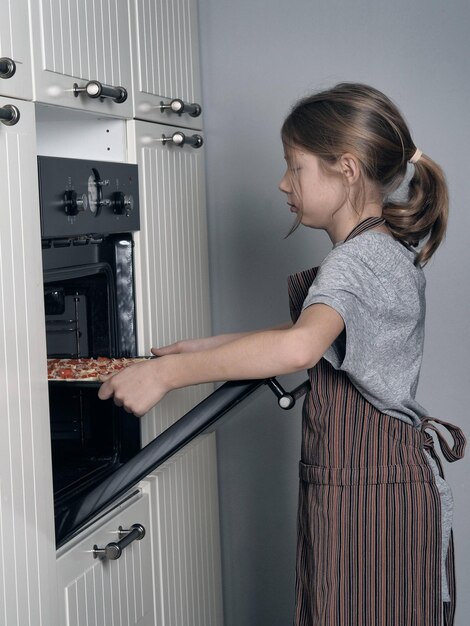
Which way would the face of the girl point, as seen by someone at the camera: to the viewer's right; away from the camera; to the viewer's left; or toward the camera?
to the viewer's left

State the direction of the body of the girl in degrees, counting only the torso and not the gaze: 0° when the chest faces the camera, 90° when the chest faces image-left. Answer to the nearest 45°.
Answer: approximately 90°

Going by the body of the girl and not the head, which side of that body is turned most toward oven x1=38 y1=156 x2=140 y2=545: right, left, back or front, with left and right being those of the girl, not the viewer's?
front
